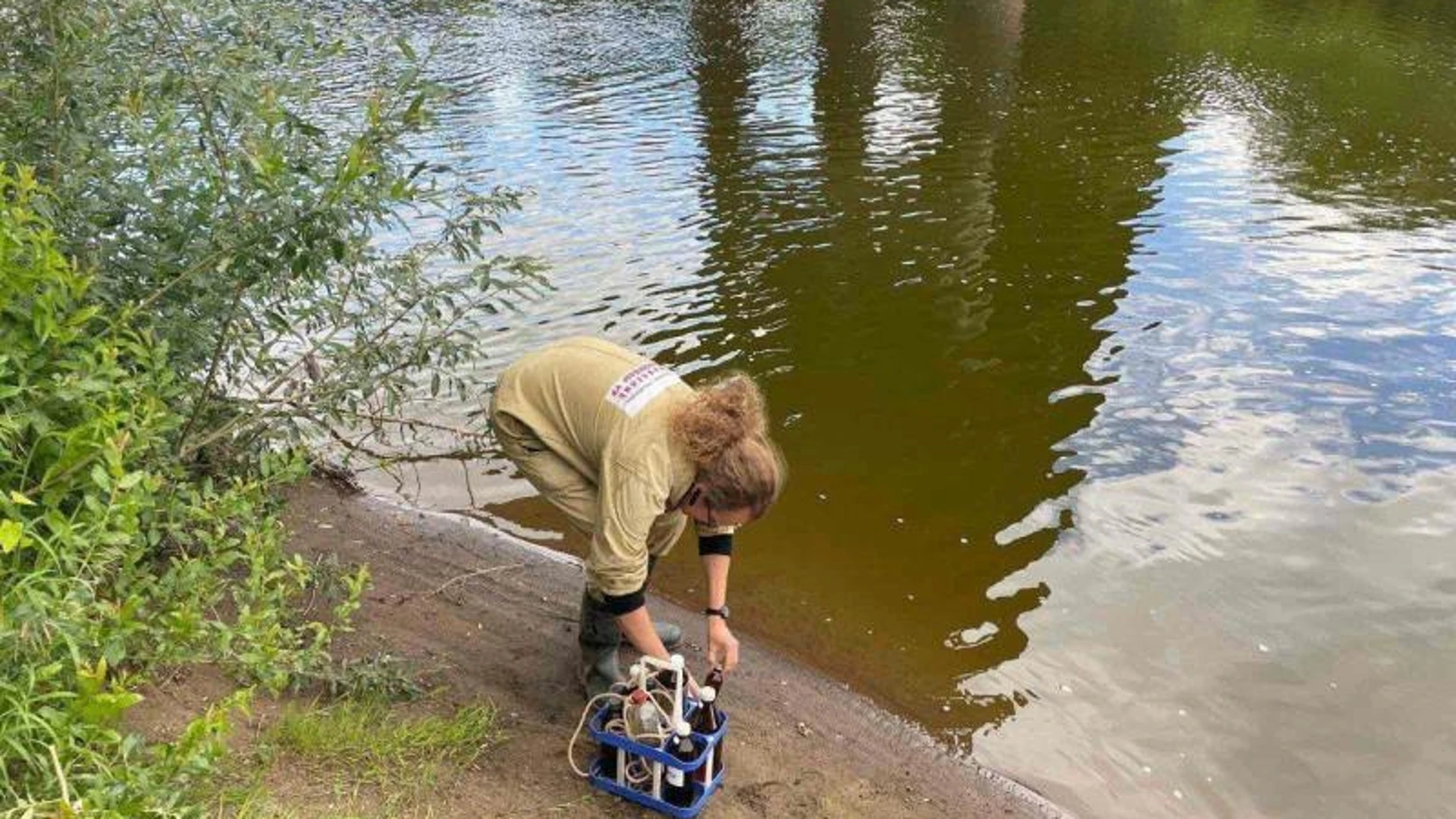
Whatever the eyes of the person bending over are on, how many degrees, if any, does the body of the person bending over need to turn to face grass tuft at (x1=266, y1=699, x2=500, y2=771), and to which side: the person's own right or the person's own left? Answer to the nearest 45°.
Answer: approximately 135° to the person's own right

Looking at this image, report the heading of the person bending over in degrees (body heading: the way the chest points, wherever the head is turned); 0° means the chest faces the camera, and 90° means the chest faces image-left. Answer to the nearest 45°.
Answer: approximately 315°

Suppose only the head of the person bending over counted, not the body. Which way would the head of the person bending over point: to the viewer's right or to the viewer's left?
to the viewer's right

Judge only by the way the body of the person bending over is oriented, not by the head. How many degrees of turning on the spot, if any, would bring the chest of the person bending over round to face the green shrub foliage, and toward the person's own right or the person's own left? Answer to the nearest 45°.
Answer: approximately 135° to the person's own right
